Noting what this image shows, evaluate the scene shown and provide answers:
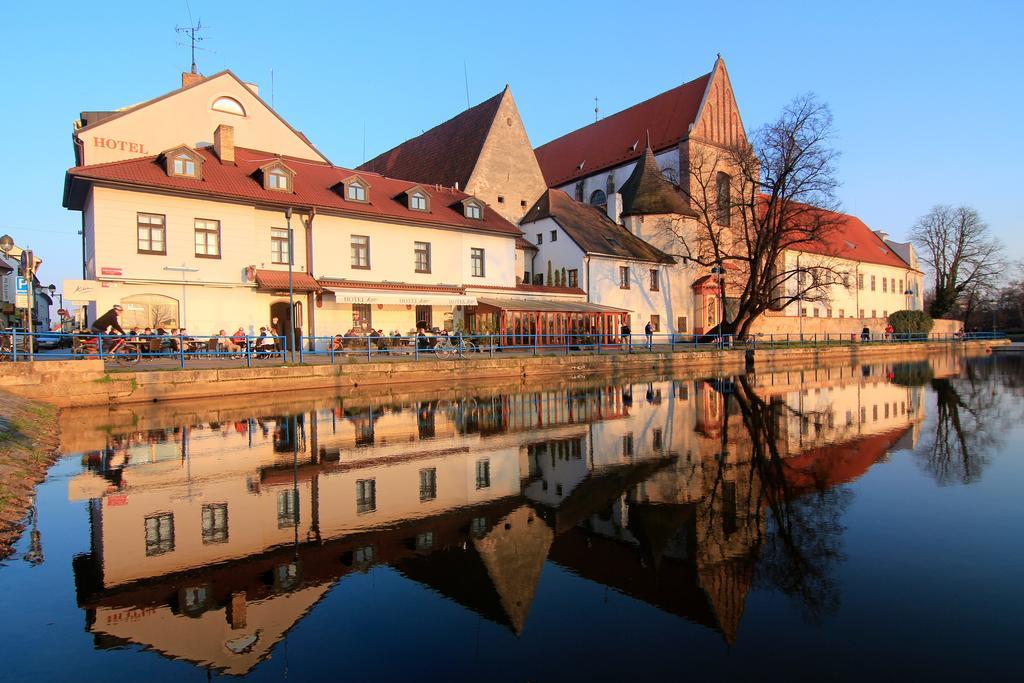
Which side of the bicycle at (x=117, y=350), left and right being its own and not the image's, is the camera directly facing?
right

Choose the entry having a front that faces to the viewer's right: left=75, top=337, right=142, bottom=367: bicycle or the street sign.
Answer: the bicycle

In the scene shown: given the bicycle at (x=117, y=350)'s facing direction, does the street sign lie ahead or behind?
behind

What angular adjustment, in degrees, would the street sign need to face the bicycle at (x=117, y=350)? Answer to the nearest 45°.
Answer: approximately 90° to its left

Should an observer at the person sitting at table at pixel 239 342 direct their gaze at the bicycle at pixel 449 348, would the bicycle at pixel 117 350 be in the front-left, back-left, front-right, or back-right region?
back-right

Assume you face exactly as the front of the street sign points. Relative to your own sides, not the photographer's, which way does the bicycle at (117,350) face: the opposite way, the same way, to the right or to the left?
to the left

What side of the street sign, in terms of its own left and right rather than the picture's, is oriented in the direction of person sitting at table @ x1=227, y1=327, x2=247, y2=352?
left
